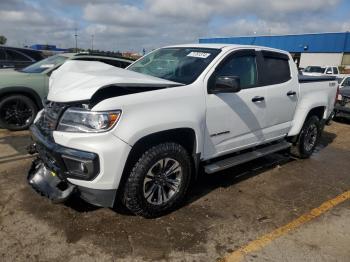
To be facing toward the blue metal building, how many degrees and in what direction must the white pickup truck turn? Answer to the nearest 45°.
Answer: approximately 135° to its right

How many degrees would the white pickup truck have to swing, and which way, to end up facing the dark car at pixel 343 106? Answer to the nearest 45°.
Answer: approximately 180°

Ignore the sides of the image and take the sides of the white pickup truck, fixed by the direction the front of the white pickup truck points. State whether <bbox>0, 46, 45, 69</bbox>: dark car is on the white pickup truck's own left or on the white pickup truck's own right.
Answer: on the white pickup truck's own right

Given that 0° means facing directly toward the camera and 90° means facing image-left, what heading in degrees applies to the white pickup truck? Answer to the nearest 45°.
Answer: approximately 45°
